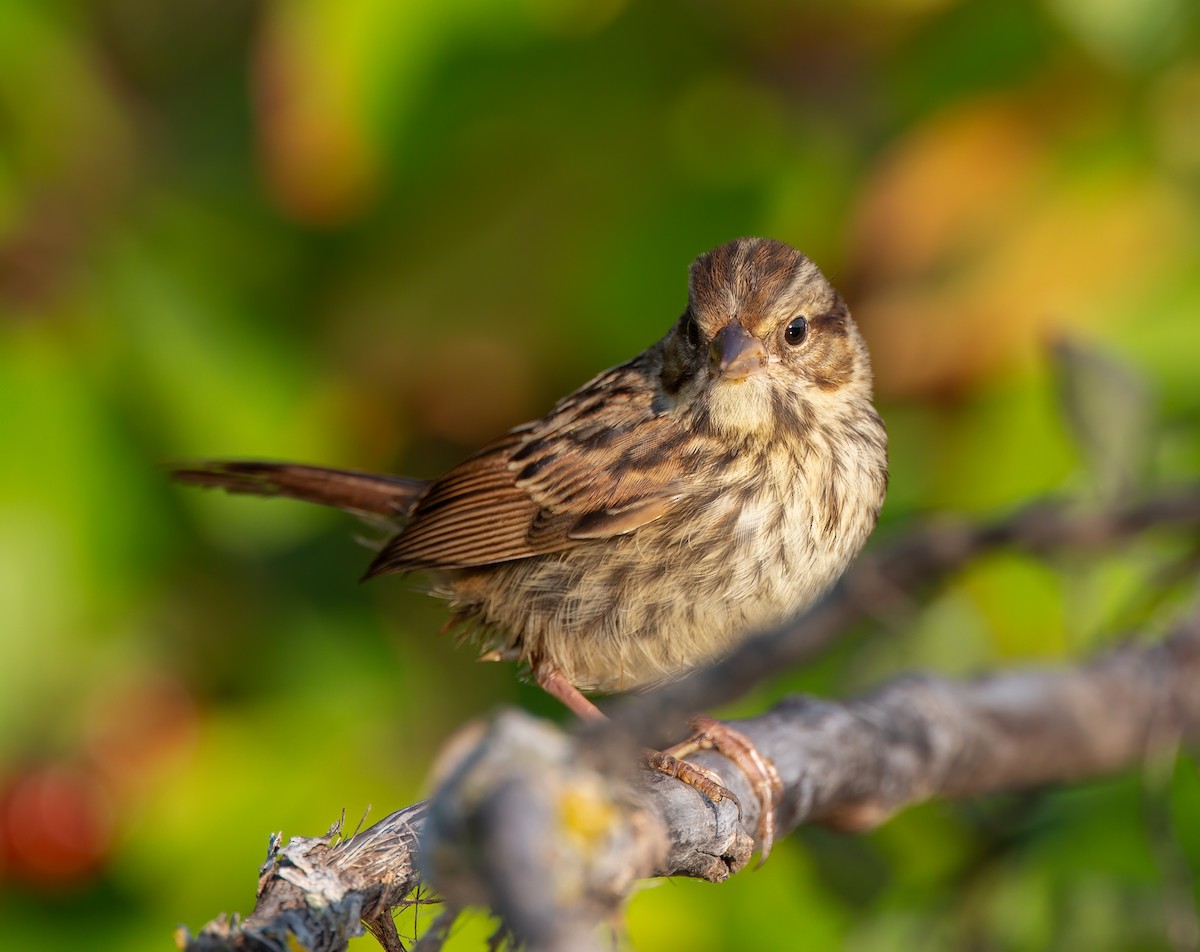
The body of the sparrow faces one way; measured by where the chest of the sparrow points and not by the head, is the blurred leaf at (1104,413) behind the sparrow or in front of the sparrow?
in front

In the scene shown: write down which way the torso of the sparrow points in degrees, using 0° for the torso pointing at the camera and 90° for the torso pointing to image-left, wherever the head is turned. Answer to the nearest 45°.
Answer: approximately 315°
